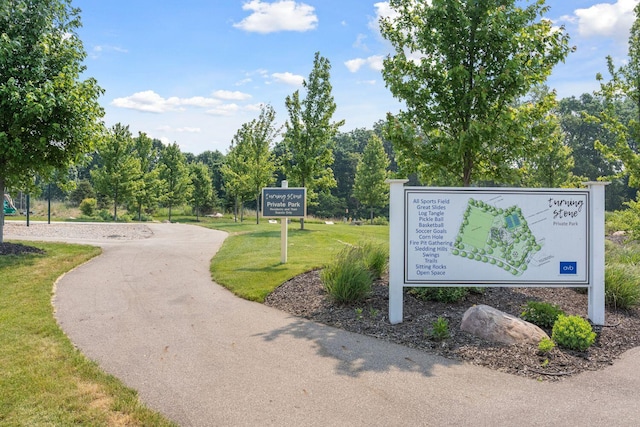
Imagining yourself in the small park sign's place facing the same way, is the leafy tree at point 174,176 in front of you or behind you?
behind

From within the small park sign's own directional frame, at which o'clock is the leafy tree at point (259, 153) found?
The leafy tree is roughly at 6 o'clock from the small park sign.

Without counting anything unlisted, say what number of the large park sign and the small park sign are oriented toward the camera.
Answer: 2

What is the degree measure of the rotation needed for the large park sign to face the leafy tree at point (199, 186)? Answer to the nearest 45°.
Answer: approximately 135° to its right

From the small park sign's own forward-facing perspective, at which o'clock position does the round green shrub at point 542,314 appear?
The round green shrub is roughly at 11 o'clock from the small park sign.

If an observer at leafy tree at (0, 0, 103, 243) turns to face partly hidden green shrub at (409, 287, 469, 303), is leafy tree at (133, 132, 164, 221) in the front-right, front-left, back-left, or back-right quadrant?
back-left

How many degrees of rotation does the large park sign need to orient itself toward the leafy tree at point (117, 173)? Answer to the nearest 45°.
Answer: approximately 135° to its right

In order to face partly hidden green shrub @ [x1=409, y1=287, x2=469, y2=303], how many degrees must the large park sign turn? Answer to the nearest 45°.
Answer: approximately 135° to its right

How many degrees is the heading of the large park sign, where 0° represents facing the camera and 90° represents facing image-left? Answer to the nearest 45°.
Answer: approximately 0°

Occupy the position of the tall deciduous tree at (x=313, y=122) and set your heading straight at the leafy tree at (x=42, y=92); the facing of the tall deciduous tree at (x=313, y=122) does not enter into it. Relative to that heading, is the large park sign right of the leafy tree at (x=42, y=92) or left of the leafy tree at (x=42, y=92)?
left
